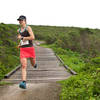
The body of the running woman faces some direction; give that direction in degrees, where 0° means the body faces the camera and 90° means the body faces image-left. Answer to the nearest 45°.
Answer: approximately 45°
